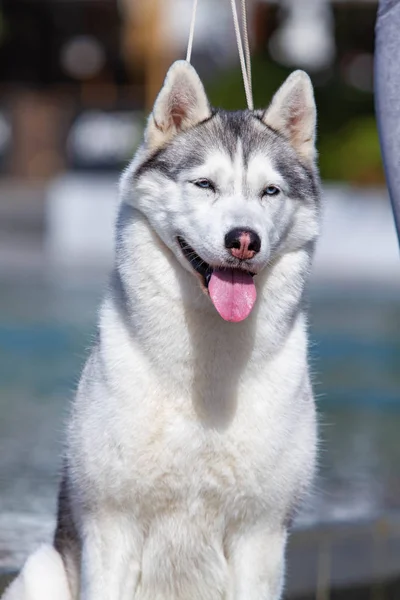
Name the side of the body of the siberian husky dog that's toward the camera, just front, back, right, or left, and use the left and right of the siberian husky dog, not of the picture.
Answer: front
